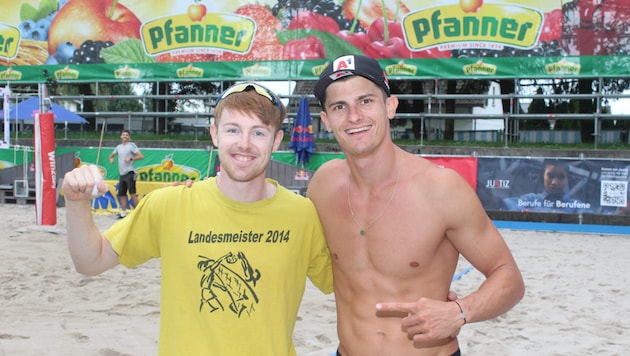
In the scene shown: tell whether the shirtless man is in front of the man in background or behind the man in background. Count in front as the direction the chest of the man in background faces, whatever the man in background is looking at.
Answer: in front

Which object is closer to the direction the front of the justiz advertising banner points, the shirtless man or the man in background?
the shirtless man

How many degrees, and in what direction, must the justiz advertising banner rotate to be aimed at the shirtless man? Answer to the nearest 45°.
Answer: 0° — it already faces them

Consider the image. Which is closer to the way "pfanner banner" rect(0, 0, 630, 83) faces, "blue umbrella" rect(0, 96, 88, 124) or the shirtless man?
the shirtless man

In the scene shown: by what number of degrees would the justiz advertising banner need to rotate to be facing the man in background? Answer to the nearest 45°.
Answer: approximately 90° to its right

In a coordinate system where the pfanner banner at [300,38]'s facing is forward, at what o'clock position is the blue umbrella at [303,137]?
The blue umbrella is roughly at 12 o'clock from the pfanner banner.

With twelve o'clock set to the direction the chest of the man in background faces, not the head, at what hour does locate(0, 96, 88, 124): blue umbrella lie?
The blue umbrella is roughly at 5 o'clock from the man in background.

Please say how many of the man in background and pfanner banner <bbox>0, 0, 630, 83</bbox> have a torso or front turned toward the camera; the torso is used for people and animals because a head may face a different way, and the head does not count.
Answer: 2

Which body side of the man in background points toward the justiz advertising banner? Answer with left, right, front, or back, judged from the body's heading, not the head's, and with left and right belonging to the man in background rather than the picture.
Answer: left

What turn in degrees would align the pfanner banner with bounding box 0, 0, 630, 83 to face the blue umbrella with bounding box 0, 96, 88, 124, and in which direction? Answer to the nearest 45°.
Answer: approximately 90° to its right
